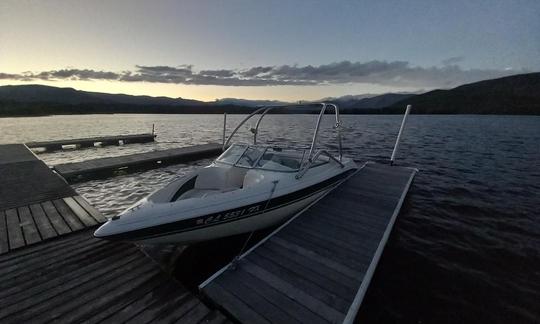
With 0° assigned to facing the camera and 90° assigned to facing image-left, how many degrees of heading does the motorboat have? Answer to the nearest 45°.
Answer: approximately 45°

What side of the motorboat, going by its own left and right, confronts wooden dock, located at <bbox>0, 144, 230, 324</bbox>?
front

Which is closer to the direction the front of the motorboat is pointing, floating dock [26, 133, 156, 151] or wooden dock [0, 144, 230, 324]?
the wooden dock

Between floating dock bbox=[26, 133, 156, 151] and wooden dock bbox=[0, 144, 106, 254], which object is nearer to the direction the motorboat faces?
the wooden dock

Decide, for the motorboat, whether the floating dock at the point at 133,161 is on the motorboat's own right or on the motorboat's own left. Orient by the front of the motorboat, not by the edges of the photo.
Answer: on the motorboat's own right

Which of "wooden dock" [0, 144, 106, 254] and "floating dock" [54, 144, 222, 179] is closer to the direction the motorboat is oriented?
the wooden dock

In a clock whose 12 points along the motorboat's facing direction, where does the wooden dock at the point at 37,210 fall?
The wooden dock is roughly at 2 o'clock from the motorboat.

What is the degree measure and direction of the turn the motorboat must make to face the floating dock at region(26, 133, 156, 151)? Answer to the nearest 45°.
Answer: approximately 90° to its right

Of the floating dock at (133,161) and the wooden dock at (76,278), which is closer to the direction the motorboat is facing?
the wooden dock
